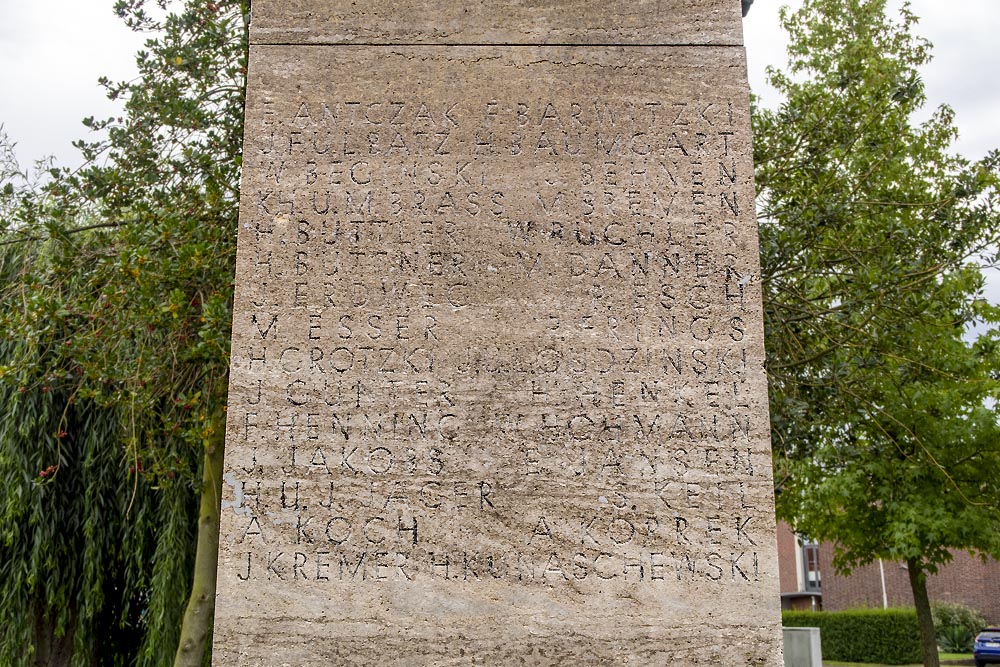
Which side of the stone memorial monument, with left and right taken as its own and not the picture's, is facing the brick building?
back

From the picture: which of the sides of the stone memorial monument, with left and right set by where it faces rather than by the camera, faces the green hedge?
back

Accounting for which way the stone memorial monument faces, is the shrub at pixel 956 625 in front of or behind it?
behind

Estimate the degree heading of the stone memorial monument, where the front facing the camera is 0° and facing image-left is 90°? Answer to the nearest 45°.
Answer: approximately 0°
